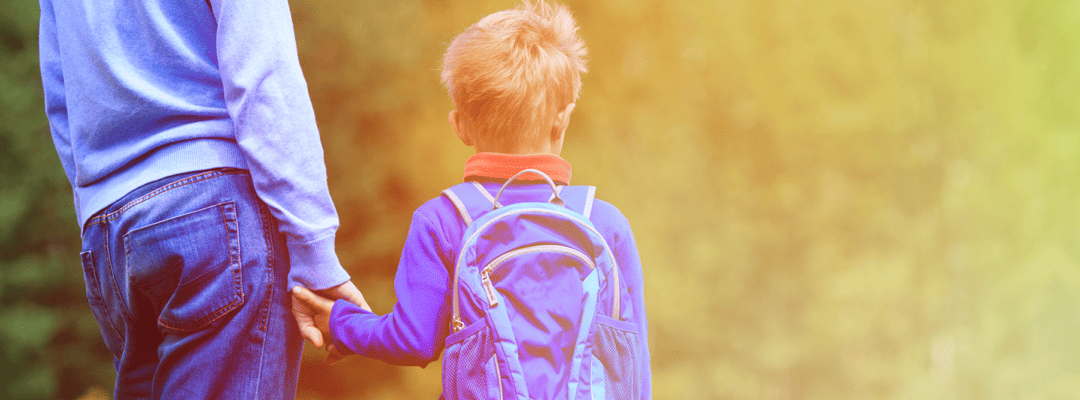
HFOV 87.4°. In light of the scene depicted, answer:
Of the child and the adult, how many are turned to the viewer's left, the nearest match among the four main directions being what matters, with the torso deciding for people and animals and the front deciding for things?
0

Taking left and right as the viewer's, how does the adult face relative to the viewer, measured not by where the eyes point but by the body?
facing away from the viewer and to the right of the viewer

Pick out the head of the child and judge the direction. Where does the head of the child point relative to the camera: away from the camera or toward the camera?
away from the camera

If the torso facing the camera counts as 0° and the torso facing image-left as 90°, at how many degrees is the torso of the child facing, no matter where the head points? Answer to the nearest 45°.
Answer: approximately 180°
